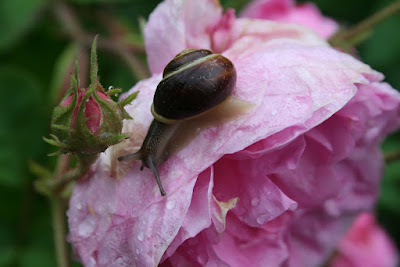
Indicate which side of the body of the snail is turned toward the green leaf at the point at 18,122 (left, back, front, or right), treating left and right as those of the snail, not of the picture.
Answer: right

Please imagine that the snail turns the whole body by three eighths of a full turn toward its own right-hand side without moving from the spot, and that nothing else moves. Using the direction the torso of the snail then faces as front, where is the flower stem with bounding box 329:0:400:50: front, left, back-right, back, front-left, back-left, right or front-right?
front-right

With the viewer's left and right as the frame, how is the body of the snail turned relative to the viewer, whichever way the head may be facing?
facing the viewer and to the left of the viewer
